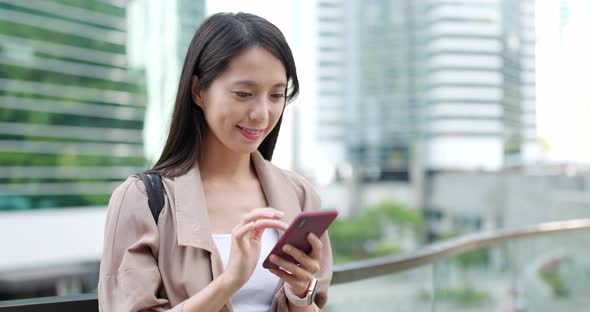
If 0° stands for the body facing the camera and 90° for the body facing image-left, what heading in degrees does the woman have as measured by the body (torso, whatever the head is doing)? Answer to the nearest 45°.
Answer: approximately 315°

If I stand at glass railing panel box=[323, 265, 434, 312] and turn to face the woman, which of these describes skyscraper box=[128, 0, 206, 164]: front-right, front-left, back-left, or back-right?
back-right

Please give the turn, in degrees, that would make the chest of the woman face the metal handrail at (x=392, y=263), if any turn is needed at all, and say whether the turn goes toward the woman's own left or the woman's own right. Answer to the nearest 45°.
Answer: approximately 90° to the woman's own left

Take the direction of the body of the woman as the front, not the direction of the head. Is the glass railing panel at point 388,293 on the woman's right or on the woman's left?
on the woman's left

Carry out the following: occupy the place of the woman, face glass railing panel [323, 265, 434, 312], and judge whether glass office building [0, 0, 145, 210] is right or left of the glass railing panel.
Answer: left

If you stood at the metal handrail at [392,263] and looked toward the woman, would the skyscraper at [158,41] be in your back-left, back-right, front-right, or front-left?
back-right

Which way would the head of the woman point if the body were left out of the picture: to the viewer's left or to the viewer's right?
to the viewer's right

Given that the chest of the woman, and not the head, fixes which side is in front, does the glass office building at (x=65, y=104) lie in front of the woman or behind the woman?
behind

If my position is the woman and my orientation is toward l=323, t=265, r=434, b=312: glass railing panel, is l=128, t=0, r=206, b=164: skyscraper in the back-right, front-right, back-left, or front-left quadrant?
front-left

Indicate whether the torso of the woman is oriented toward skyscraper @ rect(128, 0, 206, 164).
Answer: no
